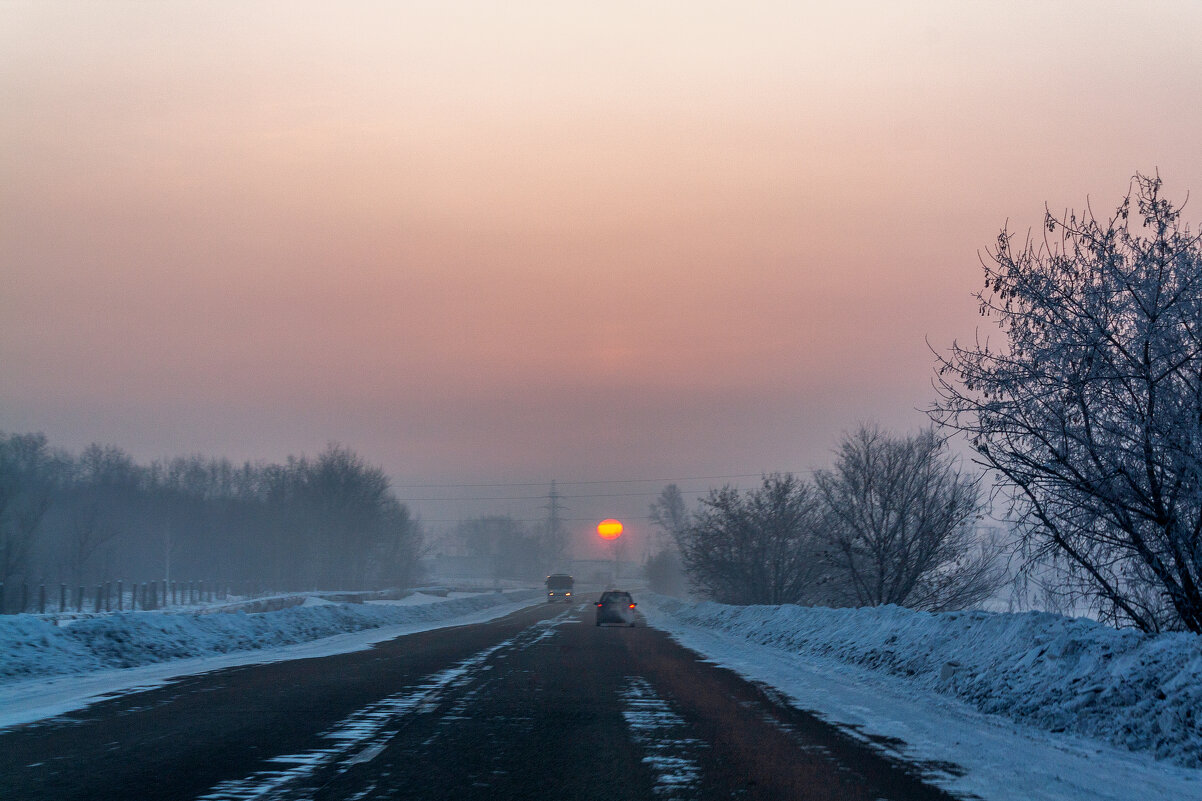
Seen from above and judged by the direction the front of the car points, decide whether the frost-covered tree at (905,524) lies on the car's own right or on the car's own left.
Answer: on the car's own right

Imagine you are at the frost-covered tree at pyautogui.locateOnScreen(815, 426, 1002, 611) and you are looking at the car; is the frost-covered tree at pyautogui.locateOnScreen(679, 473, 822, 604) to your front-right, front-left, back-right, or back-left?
front-right

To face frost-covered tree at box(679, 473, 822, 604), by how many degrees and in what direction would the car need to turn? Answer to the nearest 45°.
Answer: approximately 45° to its right

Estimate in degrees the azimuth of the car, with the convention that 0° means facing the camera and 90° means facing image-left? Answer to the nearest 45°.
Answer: approximately 180°
